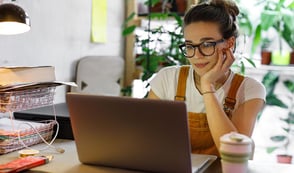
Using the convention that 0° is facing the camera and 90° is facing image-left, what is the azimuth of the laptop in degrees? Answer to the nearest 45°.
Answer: approximately 225°

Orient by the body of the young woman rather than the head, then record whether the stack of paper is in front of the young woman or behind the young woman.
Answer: in front

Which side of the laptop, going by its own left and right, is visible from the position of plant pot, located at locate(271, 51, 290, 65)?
front

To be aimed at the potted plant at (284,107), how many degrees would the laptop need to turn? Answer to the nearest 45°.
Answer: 0° — it already faces it

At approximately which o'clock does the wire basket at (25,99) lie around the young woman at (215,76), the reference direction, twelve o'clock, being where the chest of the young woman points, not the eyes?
The wire basket is roughly at 1 o'clock from the young woman.

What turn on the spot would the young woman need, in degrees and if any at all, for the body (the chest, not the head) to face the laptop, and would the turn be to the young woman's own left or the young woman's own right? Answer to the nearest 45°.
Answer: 0° — they already face it

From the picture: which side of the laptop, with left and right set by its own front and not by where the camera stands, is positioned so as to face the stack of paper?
left

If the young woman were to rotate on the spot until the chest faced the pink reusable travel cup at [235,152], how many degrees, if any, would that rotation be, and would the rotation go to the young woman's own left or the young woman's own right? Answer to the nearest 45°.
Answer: approximately 45° to the young woman's own left

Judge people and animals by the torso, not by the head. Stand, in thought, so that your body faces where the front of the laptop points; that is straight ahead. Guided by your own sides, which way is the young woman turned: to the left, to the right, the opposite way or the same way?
the opposite way

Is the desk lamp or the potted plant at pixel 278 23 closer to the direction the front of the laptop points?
the potted plant

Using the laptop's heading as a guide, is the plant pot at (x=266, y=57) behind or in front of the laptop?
in front

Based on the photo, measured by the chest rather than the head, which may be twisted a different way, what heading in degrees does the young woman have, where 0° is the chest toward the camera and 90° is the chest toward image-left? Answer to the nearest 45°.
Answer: approximately 45°
